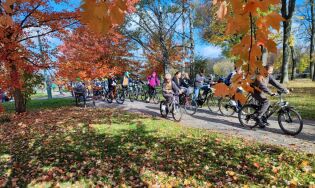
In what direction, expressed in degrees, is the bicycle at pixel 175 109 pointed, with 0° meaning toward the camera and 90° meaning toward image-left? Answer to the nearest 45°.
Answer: approximately 315°

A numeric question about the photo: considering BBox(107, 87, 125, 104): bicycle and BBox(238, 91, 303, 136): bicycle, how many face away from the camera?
0

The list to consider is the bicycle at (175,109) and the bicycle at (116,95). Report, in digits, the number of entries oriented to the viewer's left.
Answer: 0

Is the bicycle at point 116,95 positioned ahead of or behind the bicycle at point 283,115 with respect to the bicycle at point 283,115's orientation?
behind

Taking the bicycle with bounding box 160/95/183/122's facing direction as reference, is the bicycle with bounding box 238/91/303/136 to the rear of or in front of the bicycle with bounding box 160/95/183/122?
in front

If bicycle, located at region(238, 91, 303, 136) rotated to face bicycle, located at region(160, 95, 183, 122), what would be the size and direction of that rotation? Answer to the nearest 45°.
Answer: approximately 135° to its right

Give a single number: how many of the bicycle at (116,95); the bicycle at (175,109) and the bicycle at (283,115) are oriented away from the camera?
0
